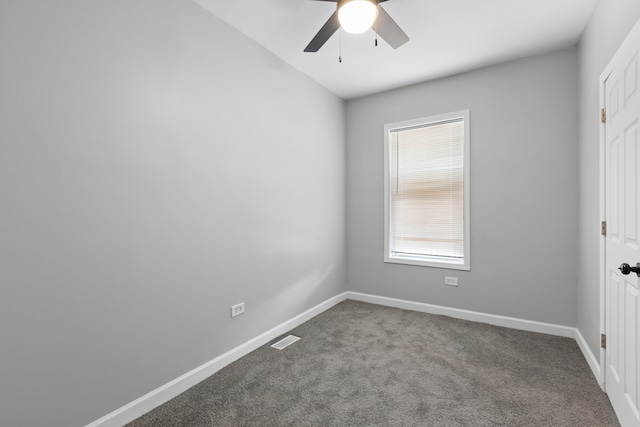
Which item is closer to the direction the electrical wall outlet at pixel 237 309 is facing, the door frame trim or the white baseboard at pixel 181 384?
the door frame trim

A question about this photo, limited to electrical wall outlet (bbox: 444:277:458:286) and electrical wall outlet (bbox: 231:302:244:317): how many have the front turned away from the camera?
0

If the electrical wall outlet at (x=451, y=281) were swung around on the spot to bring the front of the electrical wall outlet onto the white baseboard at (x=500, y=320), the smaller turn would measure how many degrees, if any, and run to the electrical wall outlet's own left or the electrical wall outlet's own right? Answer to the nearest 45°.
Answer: approximately 90° to the electrical wall outlet's own left

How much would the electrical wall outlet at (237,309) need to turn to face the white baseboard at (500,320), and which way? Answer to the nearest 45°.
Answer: approximately 45° to its left

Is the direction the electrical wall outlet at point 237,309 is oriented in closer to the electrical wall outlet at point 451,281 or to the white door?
the white door

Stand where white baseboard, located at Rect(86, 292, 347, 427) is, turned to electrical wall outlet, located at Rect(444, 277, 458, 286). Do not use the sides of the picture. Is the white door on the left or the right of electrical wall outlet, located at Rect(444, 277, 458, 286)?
right

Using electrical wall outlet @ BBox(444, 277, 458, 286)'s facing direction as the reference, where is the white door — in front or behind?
in front

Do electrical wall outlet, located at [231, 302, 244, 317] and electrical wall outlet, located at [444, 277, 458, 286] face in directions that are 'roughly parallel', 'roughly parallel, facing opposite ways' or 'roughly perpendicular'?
roughly perpendicular

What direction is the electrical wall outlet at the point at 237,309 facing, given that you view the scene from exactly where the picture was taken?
facing the viewer and to the right of the viewer

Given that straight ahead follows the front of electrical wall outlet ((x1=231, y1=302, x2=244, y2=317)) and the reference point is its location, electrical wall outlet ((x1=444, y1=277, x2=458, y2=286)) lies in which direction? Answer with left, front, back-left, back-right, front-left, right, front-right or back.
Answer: front-left

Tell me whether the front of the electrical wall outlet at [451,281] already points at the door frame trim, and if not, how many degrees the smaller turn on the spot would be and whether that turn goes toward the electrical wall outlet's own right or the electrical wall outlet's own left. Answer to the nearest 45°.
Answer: approximately 45° to the electrical wall outlet's own left

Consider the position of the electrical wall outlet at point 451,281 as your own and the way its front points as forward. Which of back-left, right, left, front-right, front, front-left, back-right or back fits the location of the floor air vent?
front-right

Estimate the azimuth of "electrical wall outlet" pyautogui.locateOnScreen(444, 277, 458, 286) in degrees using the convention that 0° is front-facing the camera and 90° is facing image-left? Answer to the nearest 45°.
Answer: approximately 0°
